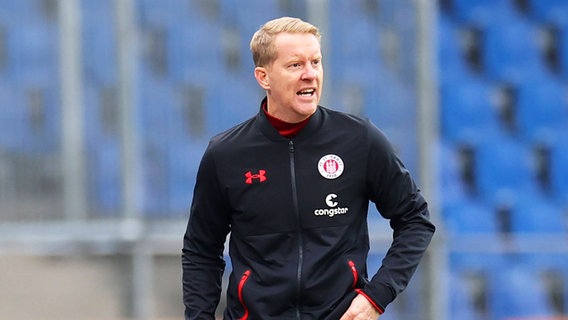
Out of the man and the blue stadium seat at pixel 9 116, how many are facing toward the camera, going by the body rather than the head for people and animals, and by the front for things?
2

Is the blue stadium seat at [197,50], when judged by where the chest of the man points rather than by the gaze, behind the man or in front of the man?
behind

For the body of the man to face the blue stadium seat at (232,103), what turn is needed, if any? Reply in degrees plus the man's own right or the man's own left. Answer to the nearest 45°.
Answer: approximately 180°

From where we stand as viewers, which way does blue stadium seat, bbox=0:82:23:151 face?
facing the viewer

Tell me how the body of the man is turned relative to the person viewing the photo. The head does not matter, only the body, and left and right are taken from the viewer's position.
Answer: facing the viewer

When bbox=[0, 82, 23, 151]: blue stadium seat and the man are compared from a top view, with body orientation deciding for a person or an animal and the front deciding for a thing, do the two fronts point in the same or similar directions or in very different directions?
same or similar directions

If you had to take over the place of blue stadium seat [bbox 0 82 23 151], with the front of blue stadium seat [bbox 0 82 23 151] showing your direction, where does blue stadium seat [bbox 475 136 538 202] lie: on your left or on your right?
on your left

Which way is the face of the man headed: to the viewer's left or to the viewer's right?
to the viewer's right
